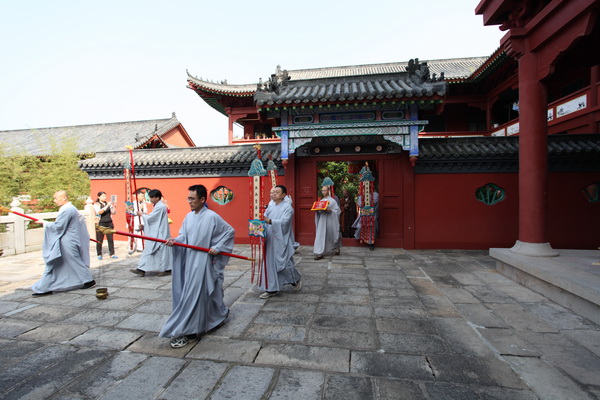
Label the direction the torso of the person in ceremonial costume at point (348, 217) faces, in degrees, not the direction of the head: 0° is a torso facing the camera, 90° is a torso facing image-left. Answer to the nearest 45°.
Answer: approximately 45°

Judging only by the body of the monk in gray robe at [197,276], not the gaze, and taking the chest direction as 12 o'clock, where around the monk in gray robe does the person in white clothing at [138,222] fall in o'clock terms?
The person in white clothing is roughly at 4 o'clock from the monk in gray robe.

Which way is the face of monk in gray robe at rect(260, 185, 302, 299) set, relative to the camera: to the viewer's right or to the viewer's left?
to the viewer's left

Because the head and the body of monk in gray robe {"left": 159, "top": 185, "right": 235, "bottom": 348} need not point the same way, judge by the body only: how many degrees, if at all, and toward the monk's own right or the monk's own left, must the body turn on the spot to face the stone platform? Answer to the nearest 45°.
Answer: approximately 135° to the monk's own left

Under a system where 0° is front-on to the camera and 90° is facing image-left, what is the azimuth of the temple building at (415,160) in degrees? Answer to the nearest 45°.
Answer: approximately 0°

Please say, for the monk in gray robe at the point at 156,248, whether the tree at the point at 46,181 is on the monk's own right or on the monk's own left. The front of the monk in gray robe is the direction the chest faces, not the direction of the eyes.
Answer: on the monk's own right

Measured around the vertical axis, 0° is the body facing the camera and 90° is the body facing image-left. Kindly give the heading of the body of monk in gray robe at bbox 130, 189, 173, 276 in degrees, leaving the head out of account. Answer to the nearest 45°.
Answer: approximately 90°

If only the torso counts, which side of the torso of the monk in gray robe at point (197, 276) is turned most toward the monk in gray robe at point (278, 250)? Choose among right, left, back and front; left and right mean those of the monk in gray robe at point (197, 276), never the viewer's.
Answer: back

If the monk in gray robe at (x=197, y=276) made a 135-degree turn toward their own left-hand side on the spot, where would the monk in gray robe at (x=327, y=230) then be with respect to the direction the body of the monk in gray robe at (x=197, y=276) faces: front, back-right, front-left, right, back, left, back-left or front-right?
front-left

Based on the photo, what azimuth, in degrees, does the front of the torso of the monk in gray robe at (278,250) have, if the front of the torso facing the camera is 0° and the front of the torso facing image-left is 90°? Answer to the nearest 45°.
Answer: approximately 45°
